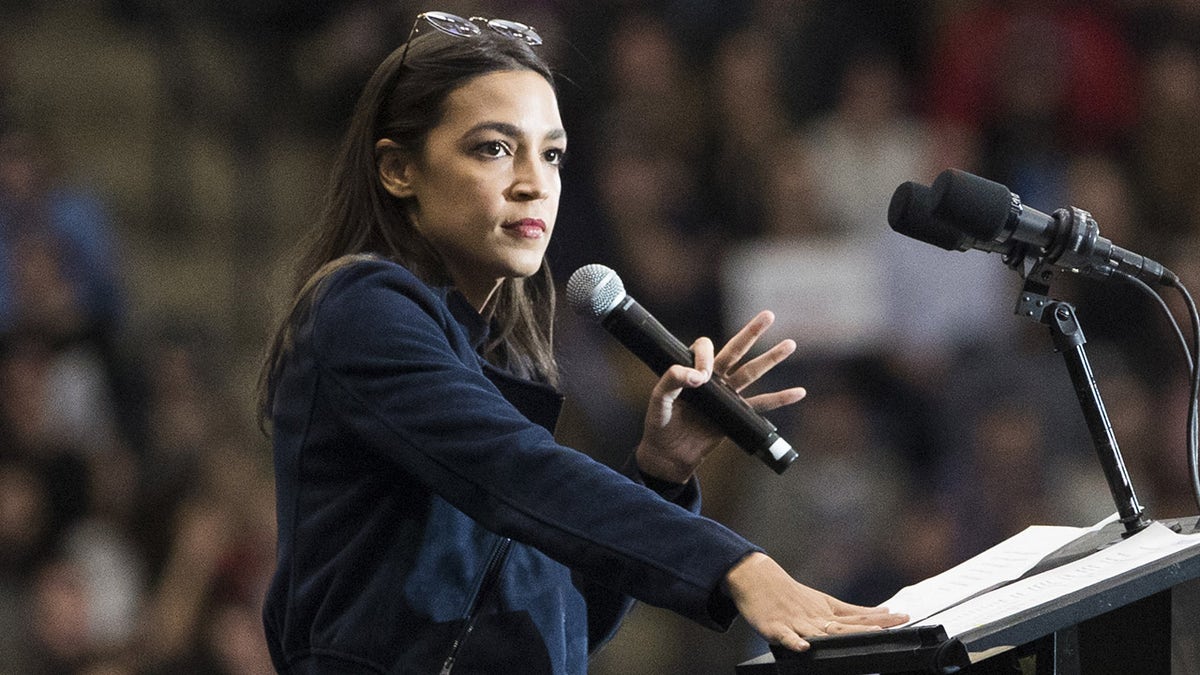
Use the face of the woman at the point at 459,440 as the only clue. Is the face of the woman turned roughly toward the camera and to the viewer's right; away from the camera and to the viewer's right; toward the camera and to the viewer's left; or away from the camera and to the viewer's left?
toward the camera and to the viewer's right

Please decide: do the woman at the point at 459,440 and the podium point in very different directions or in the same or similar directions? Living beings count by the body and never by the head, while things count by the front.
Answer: same or similar directions

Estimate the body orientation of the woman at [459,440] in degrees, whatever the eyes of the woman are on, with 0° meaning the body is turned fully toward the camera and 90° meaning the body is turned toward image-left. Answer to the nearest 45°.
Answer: approximately 270°

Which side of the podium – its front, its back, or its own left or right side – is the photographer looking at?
right

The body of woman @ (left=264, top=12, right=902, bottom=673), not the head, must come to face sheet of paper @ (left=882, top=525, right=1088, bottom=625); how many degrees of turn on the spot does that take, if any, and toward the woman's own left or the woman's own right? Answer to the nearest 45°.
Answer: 0° — they already face it

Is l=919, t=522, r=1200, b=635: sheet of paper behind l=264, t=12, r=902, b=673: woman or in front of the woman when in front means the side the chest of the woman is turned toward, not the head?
in front
